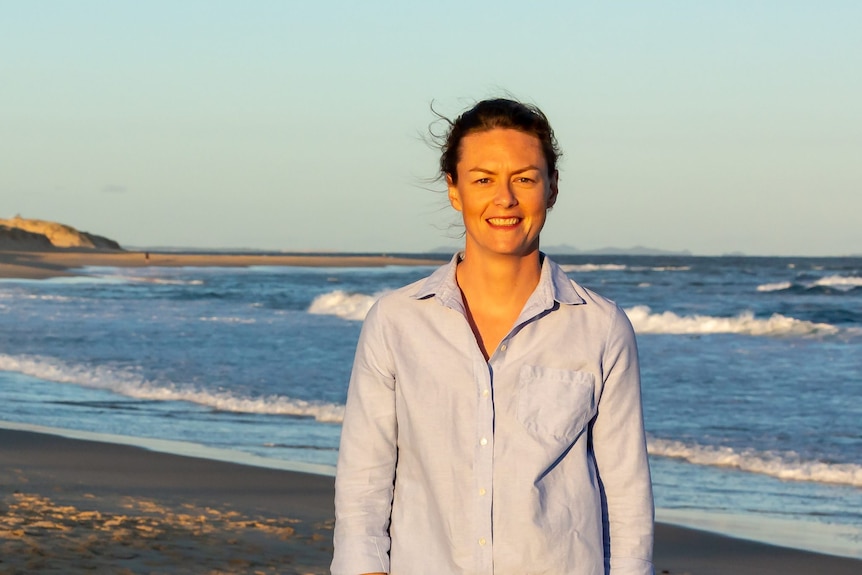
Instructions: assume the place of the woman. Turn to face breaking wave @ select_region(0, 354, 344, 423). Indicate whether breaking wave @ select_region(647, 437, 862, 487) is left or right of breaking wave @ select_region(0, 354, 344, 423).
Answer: right

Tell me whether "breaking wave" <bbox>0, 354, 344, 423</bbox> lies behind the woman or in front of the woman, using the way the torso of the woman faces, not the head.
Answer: behind

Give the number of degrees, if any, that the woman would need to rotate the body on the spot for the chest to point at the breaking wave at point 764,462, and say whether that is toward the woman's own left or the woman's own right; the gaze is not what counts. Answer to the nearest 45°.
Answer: approximately 180°

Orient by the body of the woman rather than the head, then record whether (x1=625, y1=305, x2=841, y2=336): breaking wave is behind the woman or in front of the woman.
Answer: behind

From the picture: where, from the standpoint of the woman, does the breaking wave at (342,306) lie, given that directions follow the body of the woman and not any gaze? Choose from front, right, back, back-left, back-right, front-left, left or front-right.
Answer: back

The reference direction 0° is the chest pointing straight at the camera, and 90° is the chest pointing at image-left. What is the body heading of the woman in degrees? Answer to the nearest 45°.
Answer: approximately 0°
